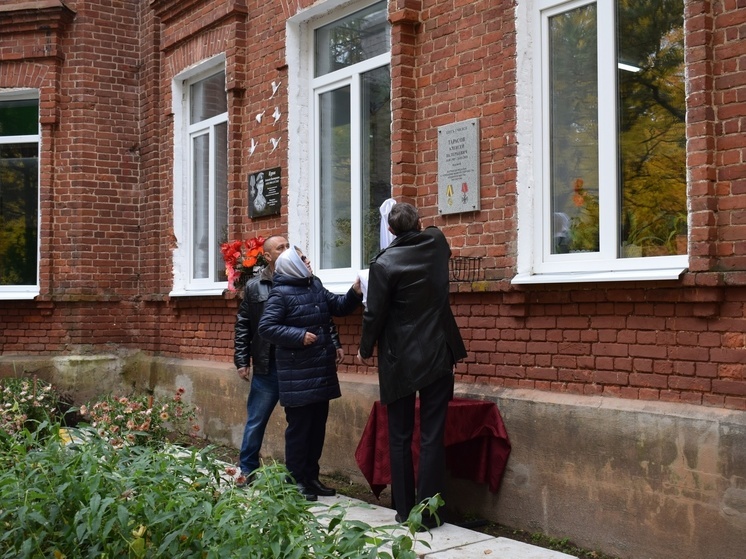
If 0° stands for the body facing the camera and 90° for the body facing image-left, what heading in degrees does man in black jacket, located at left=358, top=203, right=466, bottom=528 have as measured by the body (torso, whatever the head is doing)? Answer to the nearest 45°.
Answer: approximately 180°

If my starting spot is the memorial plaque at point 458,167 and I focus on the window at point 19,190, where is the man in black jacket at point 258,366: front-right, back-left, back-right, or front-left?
front-left

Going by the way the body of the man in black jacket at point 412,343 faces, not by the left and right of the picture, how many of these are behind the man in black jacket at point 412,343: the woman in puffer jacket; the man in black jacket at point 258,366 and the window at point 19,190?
0

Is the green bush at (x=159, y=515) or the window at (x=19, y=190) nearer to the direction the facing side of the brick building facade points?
the green bush

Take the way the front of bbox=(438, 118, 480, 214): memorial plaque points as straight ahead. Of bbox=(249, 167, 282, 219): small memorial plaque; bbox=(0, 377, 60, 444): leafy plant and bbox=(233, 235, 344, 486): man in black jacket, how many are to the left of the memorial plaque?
0

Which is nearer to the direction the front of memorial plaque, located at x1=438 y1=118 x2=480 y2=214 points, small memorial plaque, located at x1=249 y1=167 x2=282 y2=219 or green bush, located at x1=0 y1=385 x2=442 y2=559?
the green bush

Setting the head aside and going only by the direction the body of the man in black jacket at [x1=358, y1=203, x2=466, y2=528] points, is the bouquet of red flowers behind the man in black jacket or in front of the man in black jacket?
in front

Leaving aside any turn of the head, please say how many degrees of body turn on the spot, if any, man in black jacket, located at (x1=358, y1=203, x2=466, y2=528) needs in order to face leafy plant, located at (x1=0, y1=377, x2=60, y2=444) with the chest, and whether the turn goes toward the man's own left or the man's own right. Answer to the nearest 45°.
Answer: approximately 45° to the man's own left

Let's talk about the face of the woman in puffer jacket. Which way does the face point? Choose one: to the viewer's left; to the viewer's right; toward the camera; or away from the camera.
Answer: to the viewer's right

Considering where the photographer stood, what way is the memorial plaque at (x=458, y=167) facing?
facing the viewer and to the left of the viewer

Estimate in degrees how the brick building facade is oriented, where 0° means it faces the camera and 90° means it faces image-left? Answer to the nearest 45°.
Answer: approximately 45°

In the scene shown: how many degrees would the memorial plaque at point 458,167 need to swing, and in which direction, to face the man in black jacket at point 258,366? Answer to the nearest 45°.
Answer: approximately 45° to its right

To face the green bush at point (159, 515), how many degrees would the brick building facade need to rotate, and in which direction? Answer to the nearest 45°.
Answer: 0° — it already faces it
